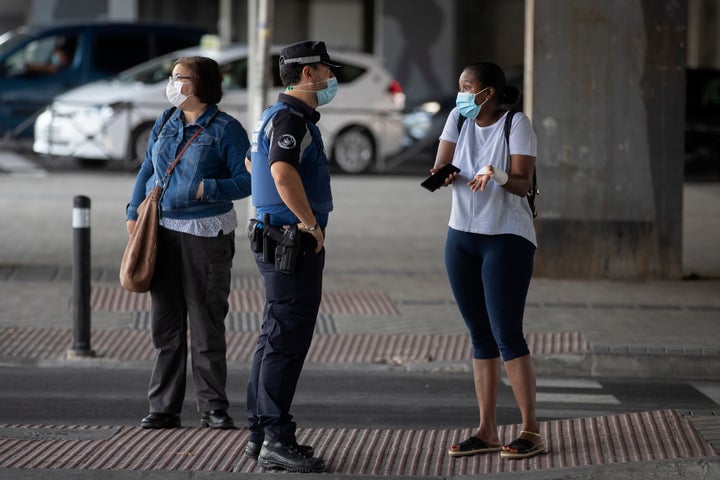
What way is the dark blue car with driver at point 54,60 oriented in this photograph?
to the viewer's left

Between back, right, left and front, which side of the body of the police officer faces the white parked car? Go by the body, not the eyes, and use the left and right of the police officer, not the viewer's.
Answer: left

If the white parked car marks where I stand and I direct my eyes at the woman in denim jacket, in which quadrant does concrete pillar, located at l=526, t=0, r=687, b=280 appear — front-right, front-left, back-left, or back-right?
front-left

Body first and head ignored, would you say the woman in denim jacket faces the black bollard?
no

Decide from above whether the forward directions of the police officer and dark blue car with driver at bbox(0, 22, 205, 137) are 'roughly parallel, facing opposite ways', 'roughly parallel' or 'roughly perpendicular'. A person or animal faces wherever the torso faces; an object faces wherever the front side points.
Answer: roughly parallel, facing opposite ways

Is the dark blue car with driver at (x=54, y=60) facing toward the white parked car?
no

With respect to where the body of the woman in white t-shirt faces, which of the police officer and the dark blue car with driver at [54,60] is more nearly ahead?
the police officer

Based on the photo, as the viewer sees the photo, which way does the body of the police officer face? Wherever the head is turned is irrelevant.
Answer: to the viewer's right

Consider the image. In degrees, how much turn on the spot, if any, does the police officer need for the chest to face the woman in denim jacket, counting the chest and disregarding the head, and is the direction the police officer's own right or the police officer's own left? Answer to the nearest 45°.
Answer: approximately 135° to the police officer's own left

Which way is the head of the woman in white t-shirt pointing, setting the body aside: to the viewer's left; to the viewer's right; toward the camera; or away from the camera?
to the viewer's left

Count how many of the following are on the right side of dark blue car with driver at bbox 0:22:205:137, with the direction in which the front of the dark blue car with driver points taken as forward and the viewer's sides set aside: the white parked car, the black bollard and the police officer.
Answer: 0

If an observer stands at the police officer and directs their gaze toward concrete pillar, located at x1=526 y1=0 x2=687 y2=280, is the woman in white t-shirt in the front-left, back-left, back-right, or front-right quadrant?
front-right

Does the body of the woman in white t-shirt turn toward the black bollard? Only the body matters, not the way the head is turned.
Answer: no

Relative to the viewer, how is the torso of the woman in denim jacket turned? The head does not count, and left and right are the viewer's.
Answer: facing the viewer and to the left of the viewer
